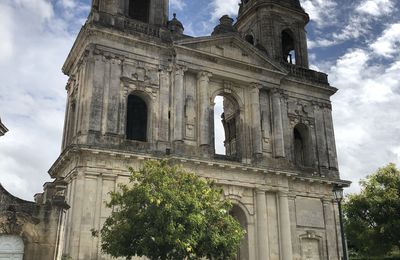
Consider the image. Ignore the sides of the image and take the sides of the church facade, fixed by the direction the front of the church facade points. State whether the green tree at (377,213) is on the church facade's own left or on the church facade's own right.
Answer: on the church facade's own left

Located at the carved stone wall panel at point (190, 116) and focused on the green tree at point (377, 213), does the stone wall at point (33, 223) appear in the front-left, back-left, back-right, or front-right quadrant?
back-right

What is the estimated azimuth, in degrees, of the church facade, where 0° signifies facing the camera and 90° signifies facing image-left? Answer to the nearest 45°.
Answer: approximately 315°

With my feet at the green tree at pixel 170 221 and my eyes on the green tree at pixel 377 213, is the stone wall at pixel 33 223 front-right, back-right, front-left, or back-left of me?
back-left

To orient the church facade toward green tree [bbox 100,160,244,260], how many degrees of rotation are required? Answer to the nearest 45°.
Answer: approximately 45° to its right

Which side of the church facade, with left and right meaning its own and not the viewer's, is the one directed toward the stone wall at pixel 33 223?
right
